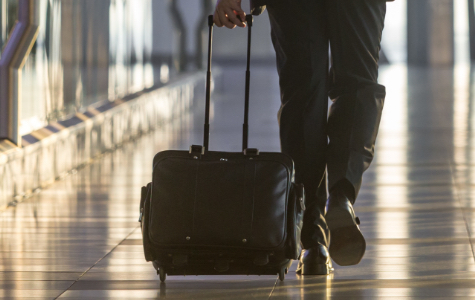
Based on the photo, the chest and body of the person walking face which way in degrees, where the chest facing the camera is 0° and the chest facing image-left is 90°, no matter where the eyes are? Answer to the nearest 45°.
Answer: approximately 180°

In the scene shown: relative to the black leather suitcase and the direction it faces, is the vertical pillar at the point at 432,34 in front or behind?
behind

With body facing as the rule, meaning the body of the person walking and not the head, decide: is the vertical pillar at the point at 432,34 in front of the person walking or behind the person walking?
in front

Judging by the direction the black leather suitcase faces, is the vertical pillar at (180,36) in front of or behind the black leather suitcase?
behind

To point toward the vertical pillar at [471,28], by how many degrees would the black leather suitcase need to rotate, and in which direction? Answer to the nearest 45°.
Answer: approximately 180°

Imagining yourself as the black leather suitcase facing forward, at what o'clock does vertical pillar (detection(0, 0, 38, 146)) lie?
The vertical pillar is roughly at 5 o'clock from the black leather suitcase.

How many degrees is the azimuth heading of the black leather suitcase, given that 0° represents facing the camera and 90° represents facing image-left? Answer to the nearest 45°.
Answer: approximately 0°

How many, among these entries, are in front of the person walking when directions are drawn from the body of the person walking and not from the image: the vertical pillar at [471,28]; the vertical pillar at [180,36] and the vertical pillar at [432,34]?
3
